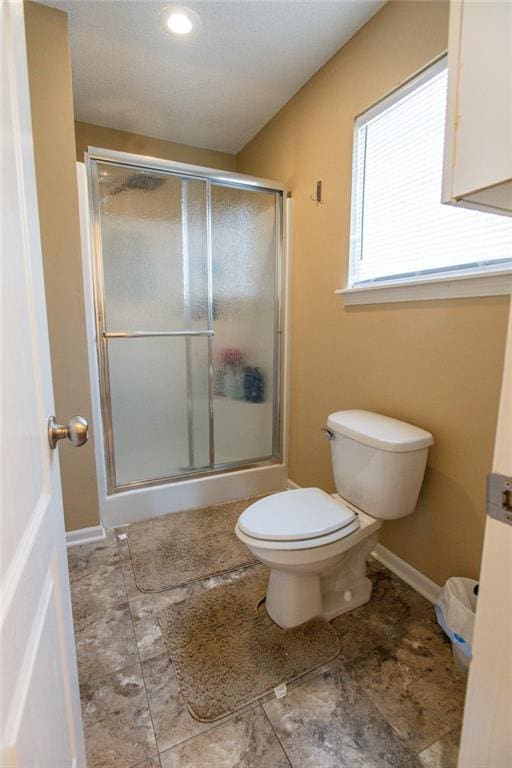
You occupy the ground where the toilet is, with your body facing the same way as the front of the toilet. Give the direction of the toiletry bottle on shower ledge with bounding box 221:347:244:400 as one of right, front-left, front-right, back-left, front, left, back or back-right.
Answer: right

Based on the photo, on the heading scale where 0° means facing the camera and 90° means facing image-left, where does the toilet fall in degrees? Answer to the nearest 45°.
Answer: approximately 45°

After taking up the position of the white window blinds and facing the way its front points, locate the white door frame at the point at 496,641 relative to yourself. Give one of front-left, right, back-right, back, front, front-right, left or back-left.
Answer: front-left

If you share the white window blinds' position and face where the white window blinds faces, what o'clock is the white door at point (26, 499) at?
The white door is roughly at 11 o'clock from the white window blinds.

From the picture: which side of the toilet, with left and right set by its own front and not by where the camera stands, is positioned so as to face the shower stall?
right

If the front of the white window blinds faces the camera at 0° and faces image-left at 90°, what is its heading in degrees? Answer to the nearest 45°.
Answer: approximately 45°

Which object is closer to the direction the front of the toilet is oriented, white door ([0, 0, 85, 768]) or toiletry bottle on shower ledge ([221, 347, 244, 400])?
the white door

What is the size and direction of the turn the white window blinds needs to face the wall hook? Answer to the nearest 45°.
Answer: approximately 90° to its right

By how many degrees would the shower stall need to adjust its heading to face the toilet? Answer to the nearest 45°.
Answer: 0° — it already faces it
